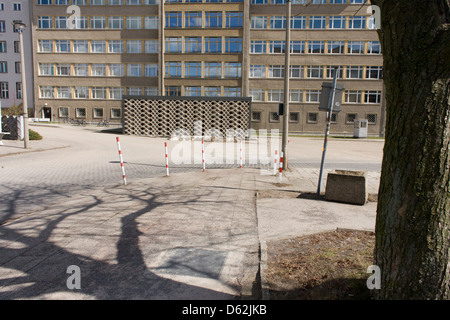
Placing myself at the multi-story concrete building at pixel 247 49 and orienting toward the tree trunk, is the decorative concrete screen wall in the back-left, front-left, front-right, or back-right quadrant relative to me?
front-right

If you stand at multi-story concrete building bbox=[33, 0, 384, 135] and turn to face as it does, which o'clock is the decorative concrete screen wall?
The decorative concrete screen wall is roughly at 1 o'clock from the multi-story concrete building.

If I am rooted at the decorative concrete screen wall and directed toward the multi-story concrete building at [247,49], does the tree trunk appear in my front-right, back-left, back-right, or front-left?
back-right

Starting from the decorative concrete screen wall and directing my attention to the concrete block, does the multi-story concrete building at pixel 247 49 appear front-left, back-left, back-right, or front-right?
back-left

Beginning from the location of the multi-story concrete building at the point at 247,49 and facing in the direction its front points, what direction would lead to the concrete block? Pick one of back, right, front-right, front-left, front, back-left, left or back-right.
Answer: front

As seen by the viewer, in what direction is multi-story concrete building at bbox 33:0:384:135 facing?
toward the camera

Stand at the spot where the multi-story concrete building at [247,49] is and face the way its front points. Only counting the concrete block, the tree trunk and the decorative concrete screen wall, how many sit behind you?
0

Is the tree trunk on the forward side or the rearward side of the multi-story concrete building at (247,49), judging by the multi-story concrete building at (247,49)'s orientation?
on the forward side
